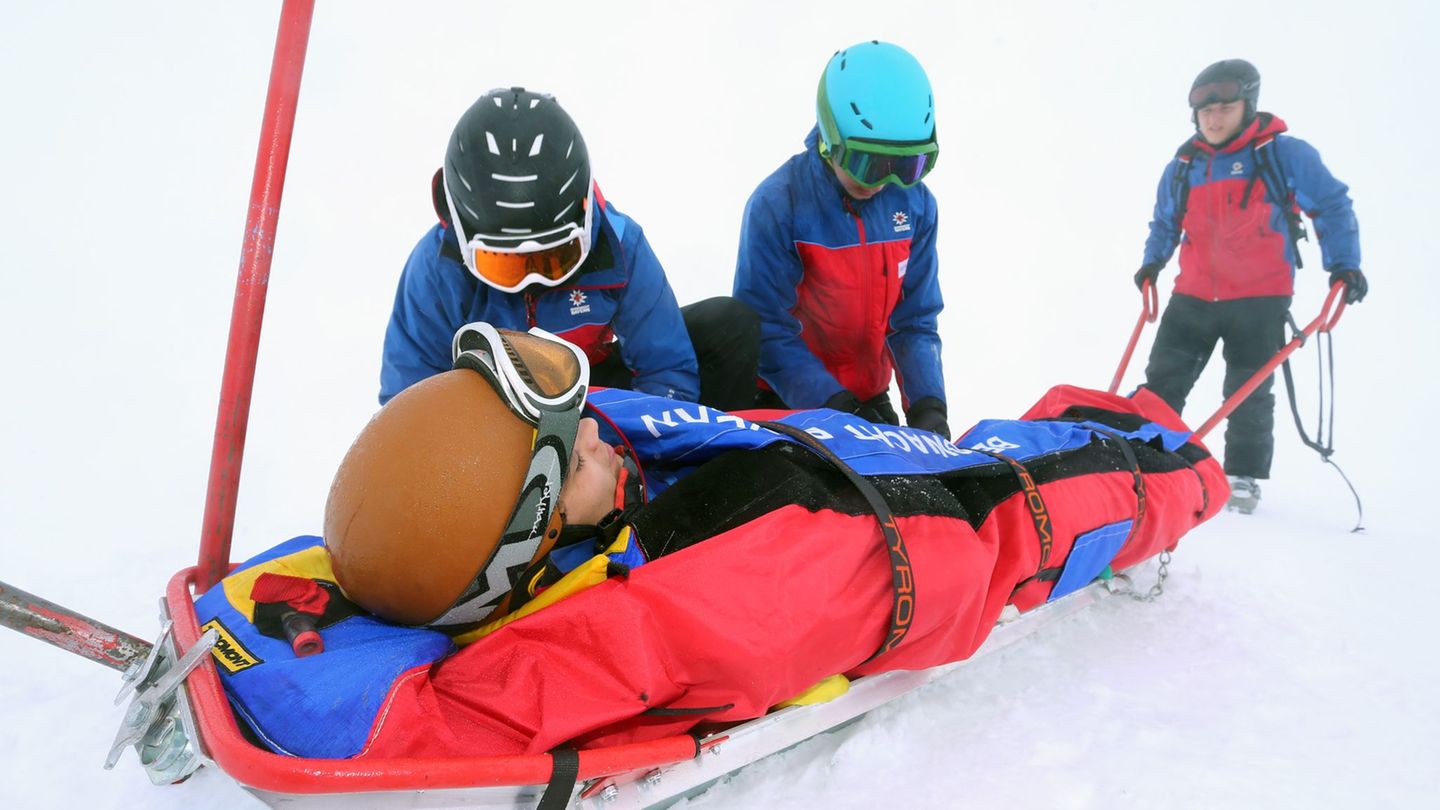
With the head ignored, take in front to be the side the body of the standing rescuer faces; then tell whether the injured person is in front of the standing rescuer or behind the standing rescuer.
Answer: in front

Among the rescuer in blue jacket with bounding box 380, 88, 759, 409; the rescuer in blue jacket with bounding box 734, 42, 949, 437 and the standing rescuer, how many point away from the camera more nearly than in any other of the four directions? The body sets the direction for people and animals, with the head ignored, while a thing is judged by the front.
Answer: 0

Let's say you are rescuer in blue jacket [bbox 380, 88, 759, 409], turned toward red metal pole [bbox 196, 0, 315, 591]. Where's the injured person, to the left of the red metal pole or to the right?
left

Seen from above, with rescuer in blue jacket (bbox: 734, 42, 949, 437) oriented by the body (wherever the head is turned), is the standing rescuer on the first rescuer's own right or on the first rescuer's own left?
on the first rescuer's own left

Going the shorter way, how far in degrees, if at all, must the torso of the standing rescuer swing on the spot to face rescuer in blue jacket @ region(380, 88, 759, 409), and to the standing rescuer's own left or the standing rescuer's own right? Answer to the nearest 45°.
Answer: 0° — they already face them

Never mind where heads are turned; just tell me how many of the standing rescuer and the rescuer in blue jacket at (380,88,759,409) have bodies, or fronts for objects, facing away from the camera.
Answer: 0

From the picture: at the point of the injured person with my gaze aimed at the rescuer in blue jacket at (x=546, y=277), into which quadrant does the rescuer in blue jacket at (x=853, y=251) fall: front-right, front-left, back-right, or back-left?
front-right

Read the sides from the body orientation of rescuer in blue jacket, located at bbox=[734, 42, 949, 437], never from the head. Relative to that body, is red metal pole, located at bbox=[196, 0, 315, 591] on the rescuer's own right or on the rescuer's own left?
on the rescuer's own right

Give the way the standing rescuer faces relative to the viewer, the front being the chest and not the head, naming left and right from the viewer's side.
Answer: facing the viewer and to the left of the viewer

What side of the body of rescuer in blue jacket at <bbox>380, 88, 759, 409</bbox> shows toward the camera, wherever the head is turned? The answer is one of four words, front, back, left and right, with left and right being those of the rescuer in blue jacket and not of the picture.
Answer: front

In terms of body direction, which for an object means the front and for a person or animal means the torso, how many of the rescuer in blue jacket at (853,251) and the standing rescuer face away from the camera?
0

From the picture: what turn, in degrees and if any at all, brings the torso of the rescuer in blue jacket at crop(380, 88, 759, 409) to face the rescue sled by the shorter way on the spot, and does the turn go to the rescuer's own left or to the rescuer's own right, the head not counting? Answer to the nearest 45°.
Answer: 0° — they already face it
